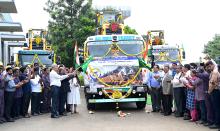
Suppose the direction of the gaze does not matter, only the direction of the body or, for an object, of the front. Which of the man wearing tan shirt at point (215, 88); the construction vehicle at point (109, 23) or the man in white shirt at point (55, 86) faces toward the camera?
the construction vehicle

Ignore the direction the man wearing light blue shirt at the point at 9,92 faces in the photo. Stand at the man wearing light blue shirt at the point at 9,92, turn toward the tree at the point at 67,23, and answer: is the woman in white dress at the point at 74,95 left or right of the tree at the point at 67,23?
right

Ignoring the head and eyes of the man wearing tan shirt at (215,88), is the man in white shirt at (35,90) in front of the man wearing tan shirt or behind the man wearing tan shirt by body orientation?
in front

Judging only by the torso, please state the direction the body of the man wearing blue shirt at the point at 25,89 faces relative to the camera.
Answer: to the viewer's right

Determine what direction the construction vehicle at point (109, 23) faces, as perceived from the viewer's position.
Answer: facing the viewer

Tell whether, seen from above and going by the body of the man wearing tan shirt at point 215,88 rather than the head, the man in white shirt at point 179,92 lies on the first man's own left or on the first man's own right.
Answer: on the first man's own right

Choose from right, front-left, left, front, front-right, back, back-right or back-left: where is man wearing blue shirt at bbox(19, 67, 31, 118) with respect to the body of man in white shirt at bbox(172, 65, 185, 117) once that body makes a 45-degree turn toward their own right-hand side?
front

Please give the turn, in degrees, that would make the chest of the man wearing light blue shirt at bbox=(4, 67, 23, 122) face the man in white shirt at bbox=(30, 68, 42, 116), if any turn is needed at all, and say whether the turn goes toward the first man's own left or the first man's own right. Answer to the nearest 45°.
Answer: approximately 45° to the first man's own left
